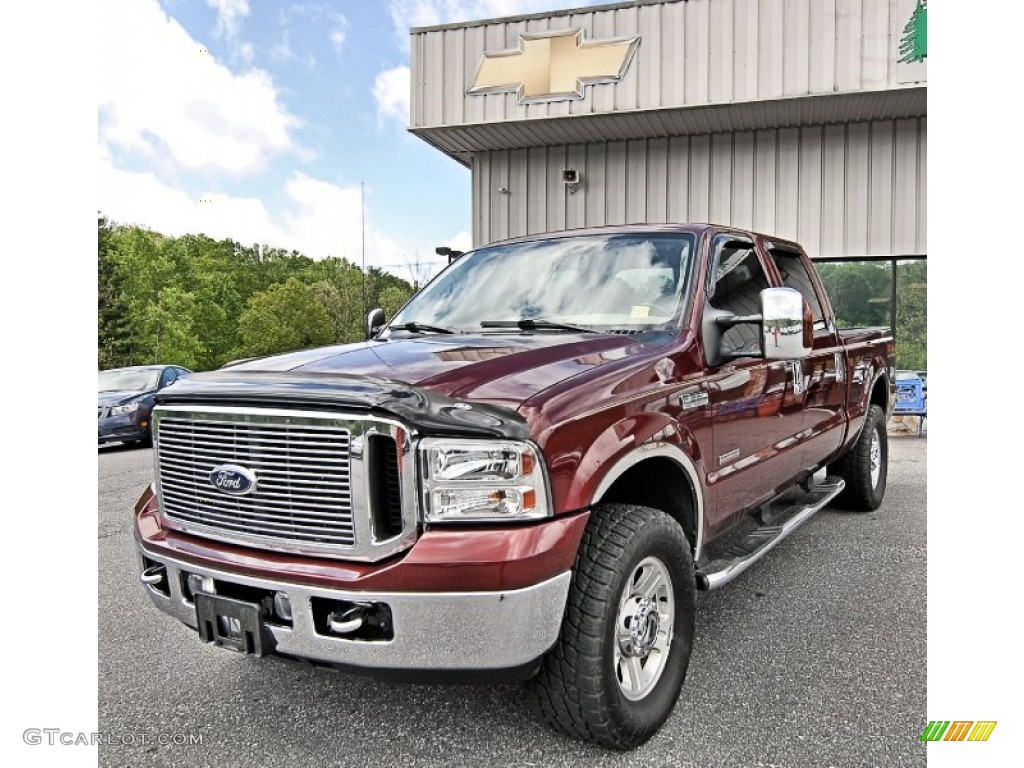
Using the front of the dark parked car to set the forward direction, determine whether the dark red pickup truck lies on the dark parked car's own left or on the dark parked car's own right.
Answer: on the dark parked car's own left

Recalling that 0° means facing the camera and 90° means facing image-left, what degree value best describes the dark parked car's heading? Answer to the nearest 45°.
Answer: approximately 45°

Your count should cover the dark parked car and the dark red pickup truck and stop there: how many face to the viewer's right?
0

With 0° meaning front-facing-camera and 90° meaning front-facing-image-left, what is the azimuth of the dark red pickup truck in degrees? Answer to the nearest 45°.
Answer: approximately 45°

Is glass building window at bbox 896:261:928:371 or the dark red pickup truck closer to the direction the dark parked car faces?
the dark red pickup truck

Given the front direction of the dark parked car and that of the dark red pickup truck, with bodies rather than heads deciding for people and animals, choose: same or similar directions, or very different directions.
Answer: same or similar directions

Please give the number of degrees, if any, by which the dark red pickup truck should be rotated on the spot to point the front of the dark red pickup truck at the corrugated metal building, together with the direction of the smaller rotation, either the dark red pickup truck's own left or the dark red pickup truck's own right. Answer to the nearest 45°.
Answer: approximately 135° to the dark red pickup truck's own right

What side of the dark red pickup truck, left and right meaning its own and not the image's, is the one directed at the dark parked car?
right

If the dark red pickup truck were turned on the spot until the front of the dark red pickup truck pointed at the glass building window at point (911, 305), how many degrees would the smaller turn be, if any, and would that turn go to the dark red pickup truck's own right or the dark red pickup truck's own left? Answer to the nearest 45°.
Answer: approximately 180°

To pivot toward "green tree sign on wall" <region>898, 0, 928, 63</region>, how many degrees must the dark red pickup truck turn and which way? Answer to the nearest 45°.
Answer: approximately 180°
